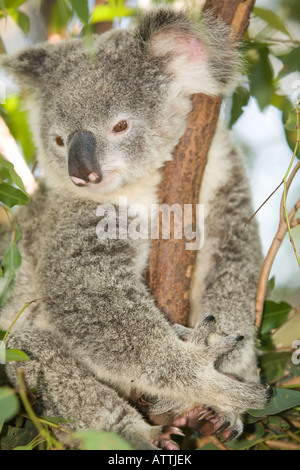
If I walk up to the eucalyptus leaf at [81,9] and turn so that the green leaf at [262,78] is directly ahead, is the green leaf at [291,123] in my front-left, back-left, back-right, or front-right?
front-right

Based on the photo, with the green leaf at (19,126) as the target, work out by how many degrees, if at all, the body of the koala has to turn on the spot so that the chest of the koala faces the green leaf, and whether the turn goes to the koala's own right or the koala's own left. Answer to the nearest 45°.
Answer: approximately 180°

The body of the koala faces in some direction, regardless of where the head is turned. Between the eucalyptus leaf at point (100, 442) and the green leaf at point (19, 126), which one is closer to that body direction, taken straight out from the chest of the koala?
the eucalyptus leaf

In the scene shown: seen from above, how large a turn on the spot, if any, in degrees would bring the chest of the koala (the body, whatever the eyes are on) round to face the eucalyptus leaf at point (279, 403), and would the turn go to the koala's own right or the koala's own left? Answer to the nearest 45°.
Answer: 0° — it already faces it

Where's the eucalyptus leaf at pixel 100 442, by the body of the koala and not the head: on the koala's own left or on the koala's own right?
on the koala's own right

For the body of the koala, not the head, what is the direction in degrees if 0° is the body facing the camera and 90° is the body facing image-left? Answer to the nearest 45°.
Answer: approximately 315°

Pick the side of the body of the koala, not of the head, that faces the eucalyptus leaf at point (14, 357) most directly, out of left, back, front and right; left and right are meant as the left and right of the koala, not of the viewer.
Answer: right
